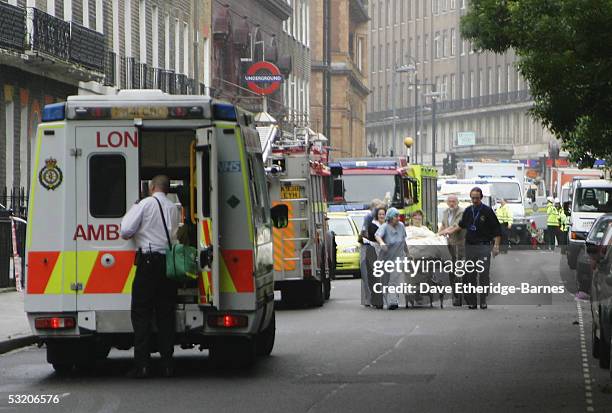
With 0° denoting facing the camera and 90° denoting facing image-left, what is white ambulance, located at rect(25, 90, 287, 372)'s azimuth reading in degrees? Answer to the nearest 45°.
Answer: approximately 180°

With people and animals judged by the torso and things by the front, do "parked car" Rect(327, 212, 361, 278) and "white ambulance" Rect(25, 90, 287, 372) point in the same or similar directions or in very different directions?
very different directions

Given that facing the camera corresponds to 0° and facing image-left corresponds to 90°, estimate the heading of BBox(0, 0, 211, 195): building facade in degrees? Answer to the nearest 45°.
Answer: approximately 315°

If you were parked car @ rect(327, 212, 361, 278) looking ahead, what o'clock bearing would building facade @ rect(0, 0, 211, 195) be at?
The building facade is roughly at 3 o'clock from the parked car.

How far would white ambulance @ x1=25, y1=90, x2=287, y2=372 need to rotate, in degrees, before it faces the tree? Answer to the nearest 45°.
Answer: approximately 90° to its right

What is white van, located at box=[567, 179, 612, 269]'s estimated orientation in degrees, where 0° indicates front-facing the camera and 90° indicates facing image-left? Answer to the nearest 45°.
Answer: approximately 0°

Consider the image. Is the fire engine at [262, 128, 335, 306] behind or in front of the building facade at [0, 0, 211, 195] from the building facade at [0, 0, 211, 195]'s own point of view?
in front

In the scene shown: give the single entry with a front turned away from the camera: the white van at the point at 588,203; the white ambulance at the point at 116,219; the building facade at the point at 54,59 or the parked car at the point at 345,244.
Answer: the white ambulance

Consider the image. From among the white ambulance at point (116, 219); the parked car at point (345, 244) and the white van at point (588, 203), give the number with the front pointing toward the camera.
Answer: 2
